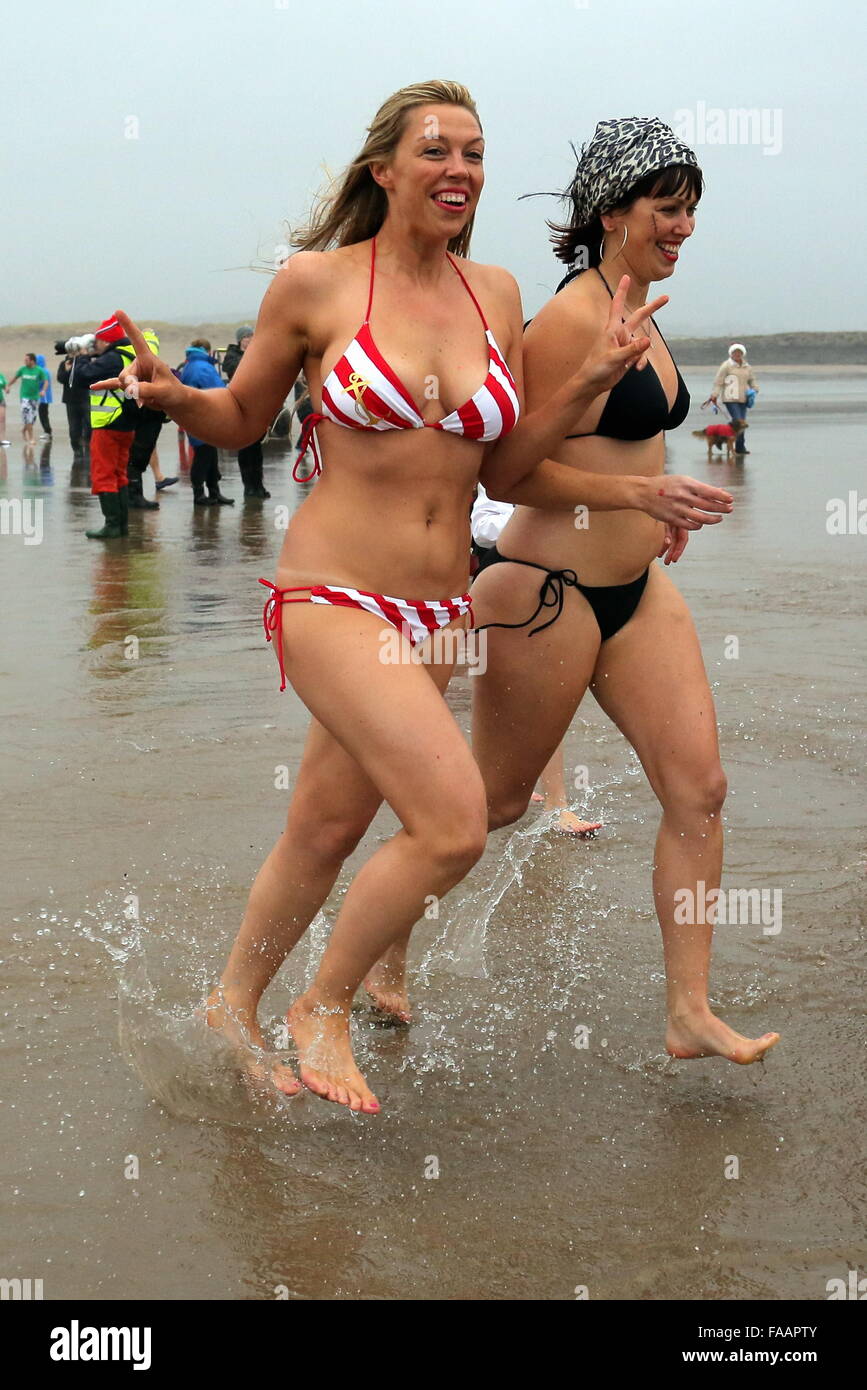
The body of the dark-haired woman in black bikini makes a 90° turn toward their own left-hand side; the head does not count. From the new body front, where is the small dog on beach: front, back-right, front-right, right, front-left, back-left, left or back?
front-left

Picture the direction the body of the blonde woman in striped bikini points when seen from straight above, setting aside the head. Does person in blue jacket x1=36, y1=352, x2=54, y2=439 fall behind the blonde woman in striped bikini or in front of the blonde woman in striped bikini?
behind

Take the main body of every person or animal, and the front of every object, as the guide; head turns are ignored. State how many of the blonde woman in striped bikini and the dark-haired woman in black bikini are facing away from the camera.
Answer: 0

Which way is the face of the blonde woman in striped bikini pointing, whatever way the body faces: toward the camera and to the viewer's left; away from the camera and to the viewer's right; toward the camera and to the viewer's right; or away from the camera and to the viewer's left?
toward the camera and to the viewer's right

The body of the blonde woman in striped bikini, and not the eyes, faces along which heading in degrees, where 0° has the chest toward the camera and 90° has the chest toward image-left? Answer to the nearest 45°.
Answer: approximately 315°

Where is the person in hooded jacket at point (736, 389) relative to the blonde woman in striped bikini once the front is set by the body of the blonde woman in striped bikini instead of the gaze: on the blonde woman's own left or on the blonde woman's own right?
on the blonde woman's own left

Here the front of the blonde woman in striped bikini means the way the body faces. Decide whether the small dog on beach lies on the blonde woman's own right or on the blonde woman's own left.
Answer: on the blonde woman's own left
